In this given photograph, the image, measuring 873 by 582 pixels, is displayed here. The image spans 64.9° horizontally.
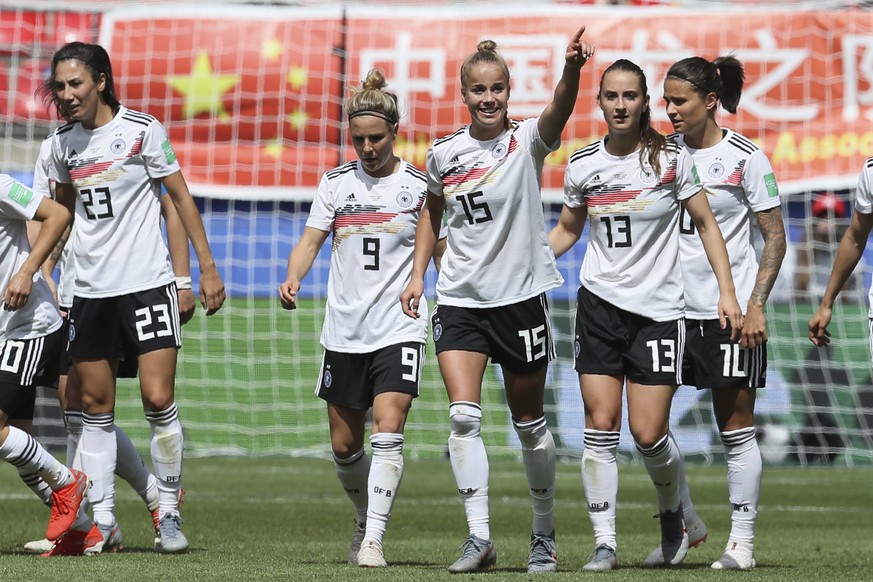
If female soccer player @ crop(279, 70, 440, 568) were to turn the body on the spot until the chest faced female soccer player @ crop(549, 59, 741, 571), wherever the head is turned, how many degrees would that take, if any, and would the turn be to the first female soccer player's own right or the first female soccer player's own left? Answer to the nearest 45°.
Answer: approximately 90° to the first female soccer player's own left

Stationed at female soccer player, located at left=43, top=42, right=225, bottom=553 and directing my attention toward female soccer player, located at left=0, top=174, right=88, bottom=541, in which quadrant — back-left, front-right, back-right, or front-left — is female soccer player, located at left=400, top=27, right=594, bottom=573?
back-left

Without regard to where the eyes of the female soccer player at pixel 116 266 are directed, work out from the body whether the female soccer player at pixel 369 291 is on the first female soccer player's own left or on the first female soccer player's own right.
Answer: on the first female soccer player's own left

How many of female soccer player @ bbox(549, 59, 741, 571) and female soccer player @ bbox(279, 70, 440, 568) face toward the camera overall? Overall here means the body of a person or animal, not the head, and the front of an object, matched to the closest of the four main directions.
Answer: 2

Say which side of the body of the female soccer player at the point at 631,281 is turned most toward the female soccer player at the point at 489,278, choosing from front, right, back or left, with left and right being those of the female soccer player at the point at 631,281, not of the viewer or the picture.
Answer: right

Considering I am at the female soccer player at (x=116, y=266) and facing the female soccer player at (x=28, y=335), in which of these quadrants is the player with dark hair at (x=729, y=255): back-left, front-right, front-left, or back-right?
back-left

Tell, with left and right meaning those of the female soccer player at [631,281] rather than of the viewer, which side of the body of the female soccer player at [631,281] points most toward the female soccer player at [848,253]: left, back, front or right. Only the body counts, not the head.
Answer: left
